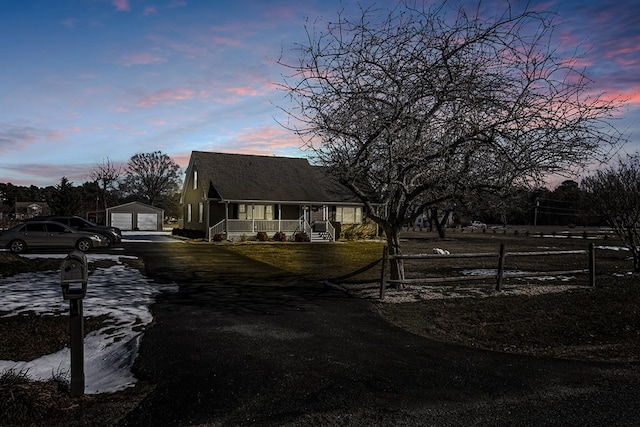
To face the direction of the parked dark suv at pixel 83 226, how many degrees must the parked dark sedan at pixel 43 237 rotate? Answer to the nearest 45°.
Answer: approximately 45° to its left

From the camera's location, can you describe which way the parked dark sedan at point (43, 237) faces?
facing to the right of the viewer

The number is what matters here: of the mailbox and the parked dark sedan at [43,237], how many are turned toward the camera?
1

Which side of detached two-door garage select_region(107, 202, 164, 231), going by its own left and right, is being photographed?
front

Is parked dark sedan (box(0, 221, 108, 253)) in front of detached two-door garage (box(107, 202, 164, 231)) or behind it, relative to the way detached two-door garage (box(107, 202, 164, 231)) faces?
in front

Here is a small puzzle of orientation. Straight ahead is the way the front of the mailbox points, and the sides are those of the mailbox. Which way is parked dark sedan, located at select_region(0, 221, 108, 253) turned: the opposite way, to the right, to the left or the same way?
to the left

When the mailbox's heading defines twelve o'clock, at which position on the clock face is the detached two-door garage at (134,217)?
The detached two-door garage is roughly at 6 o'clock from the mailbox.

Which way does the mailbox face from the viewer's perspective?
toward the camera

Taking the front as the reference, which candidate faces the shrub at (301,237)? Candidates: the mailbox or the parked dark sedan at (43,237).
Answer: the parked dark sedan

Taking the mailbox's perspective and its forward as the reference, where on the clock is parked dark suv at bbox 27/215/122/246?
The parked dark suv is roughly at 6 o'clock from the mailbox.

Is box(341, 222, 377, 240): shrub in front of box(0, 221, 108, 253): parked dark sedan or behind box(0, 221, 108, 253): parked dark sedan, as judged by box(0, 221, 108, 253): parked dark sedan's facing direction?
in front

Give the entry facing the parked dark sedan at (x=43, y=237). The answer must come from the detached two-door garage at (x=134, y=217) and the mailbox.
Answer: the detached two-door garage

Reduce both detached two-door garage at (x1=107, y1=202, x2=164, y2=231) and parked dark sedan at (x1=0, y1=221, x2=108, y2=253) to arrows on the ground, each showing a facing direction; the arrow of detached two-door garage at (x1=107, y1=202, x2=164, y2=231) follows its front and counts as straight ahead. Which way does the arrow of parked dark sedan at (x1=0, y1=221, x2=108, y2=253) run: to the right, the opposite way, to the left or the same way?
to the left
